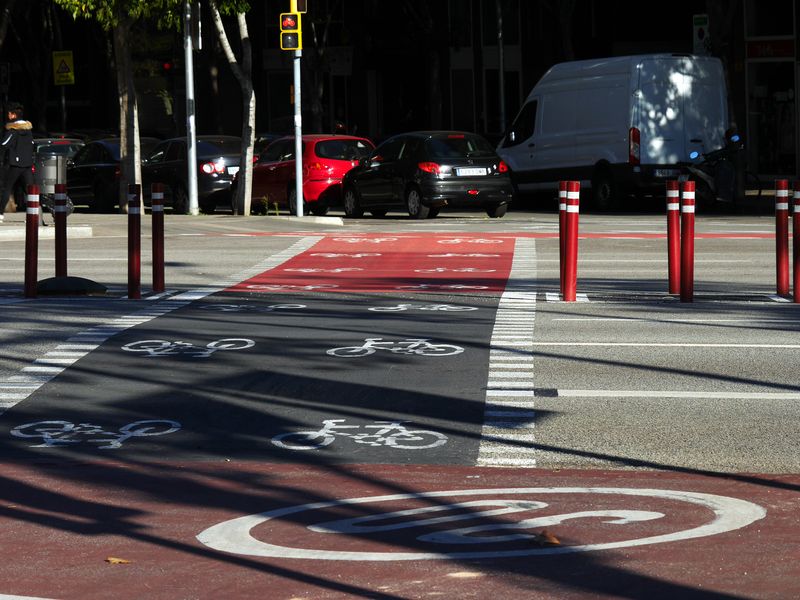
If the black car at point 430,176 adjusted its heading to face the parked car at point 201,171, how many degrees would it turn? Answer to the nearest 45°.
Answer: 0° — it already faces it

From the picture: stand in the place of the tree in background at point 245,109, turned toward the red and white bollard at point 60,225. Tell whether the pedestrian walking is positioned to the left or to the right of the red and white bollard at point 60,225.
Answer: right

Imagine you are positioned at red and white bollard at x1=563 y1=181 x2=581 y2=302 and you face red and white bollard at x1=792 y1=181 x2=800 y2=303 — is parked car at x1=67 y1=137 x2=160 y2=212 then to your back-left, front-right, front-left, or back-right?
back-left

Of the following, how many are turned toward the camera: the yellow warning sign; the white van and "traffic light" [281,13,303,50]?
2

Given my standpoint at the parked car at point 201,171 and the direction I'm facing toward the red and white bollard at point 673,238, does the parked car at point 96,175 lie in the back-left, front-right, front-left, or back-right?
back-right

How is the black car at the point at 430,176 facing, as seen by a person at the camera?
facing away from the viewer and to the left of the viewer
